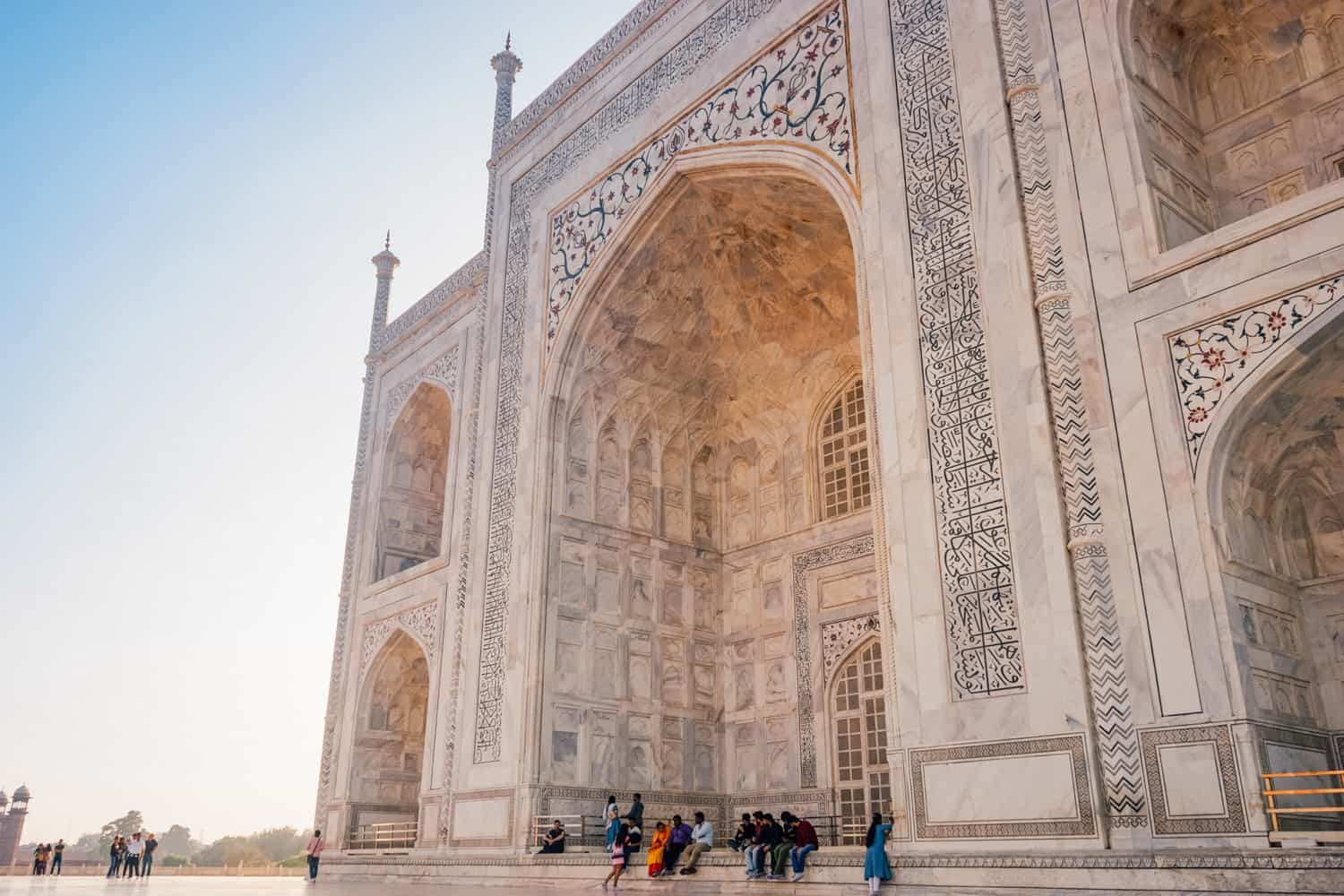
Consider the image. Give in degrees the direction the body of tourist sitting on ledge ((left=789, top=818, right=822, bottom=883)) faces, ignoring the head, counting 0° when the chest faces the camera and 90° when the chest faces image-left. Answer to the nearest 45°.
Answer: approximately 45°

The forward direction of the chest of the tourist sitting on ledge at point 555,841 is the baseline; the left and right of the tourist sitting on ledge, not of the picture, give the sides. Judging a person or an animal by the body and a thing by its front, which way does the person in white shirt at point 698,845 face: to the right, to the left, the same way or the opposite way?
the same way

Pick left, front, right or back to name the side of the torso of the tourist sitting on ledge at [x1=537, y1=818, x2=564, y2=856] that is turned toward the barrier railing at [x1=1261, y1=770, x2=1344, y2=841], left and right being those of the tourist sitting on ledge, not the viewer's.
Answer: left

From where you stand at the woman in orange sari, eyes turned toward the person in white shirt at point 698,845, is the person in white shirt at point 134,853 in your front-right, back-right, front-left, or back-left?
back-left

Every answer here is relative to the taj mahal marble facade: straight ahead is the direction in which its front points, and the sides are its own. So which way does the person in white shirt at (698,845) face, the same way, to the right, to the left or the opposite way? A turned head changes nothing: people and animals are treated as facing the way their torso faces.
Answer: the same way

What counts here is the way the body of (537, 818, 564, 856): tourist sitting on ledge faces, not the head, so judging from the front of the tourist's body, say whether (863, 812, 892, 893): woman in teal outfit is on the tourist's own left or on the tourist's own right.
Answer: on the tourist's own left

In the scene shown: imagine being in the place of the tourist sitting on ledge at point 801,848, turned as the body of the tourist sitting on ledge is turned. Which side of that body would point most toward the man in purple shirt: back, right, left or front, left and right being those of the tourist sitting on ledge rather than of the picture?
right

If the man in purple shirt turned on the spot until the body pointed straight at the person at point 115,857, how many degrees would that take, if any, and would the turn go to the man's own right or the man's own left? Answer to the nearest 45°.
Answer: approximately 90° to the man's own right

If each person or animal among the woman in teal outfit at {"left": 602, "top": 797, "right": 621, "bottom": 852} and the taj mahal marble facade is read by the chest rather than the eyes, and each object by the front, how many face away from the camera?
0

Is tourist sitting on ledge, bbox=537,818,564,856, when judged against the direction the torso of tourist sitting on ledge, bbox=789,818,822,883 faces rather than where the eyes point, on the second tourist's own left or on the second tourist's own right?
on the second tourist's own right

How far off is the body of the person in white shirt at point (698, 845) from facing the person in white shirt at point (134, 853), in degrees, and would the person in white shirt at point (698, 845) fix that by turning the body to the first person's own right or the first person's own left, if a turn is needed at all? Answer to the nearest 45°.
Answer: approximately 90° to the first person's own right

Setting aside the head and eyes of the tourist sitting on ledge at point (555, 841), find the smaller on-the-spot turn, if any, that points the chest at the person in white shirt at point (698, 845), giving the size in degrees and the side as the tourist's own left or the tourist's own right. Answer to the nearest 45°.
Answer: approximately 90° to the tourist's own left

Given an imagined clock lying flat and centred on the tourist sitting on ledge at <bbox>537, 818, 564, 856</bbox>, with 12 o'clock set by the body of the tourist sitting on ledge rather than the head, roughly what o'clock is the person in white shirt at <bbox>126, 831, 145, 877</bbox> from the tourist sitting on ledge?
The person in white shirt is roughly at 3 o'clock from the tourist sitting on ledge.

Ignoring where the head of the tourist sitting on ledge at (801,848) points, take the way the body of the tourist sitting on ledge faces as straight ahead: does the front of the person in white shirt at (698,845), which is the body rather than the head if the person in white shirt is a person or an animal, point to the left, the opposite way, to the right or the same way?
the same way

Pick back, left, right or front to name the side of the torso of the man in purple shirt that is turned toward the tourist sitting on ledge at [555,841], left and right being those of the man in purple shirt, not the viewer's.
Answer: right

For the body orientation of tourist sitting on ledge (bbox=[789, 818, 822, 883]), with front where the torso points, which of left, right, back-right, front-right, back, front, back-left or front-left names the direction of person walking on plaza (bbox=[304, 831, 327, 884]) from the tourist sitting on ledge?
right
